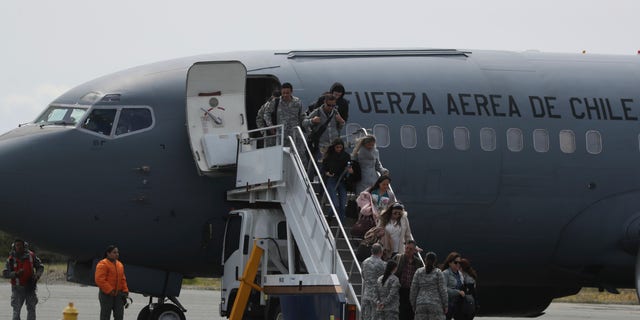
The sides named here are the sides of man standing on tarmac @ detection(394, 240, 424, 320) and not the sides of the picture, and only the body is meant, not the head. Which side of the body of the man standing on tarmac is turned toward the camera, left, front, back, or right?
front

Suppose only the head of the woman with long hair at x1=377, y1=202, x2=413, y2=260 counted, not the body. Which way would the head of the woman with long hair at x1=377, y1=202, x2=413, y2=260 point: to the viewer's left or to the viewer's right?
to the viewer's right

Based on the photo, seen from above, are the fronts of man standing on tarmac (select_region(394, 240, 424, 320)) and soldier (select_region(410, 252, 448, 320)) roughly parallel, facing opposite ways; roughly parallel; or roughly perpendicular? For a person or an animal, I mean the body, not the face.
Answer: roughly parallel, facing opposite ways

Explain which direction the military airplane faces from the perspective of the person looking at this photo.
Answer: facing to the left of the viewer

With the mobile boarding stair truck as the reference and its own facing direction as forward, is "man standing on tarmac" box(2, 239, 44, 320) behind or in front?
in front

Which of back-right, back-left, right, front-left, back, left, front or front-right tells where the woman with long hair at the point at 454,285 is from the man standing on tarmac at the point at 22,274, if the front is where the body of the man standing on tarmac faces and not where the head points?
front-left

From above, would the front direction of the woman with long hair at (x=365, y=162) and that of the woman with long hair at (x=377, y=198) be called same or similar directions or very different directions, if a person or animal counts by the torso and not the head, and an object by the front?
same or similar directions

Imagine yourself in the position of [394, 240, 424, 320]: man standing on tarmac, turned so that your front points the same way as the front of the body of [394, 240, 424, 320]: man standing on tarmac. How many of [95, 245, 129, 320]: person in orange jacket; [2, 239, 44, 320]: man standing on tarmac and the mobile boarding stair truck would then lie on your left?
0

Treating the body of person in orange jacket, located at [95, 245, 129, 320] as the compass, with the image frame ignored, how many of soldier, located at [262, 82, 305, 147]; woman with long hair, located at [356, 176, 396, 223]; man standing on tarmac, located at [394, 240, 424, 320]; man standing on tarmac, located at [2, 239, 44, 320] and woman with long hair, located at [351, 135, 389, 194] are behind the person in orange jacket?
1

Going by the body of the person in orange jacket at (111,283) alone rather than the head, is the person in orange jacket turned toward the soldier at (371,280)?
no

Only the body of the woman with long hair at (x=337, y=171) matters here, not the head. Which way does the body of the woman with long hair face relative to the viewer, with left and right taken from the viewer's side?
facing the viewer and to the right of the viewer

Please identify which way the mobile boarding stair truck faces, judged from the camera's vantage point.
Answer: facing away from the viewer and to the left of the viewer

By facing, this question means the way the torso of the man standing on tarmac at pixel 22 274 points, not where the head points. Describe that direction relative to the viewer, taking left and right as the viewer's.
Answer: facing the viewer

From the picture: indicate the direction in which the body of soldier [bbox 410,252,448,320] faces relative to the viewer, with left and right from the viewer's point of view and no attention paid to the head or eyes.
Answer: facing away from the viewer

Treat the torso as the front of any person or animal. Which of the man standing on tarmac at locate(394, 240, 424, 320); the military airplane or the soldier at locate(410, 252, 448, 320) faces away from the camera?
the soldier
